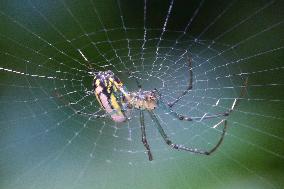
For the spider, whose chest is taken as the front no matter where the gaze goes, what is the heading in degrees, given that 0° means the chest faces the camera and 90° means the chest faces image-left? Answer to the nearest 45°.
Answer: approximately 270°
